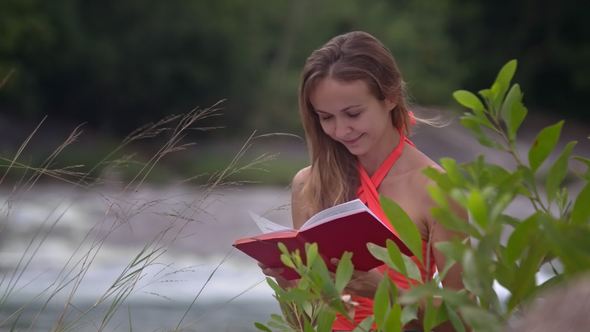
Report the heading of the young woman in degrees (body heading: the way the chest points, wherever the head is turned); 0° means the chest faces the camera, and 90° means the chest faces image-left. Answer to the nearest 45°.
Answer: approximately 45°

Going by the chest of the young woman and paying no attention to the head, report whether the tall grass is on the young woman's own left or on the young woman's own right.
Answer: on the young woman's own right
